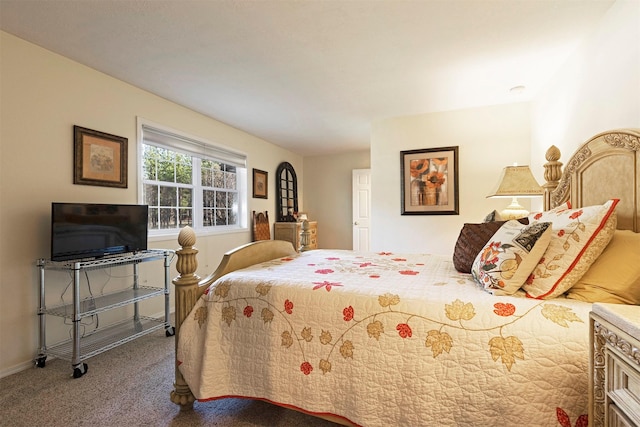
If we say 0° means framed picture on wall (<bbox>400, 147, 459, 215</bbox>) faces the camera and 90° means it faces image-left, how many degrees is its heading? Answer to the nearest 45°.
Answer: approximately 0°

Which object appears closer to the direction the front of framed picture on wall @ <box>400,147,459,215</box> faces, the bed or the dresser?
the bed

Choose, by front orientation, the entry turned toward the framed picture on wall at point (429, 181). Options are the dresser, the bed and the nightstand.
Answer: the dresser

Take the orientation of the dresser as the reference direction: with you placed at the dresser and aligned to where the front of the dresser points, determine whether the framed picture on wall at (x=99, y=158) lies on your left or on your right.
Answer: on your right

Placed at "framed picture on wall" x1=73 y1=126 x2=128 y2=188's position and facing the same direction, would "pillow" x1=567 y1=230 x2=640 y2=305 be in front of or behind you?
in front

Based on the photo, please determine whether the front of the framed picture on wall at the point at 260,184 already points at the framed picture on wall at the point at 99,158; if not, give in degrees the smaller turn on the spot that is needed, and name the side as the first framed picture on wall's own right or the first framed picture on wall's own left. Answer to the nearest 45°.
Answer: approximately 90° to the first framed picture on wall's own right

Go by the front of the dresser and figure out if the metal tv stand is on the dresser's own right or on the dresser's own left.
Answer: on the dresser's own right

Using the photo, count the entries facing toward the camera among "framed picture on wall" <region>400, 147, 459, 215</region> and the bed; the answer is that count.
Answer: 1

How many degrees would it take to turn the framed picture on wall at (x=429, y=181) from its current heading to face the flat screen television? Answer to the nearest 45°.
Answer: approximately 45° to its right

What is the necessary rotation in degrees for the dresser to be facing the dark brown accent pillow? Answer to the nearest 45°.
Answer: approximately 45° to its right

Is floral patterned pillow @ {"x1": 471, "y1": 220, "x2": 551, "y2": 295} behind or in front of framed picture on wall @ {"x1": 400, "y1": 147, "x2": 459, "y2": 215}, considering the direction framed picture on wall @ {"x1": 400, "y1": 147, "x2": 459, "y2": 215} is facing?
in front

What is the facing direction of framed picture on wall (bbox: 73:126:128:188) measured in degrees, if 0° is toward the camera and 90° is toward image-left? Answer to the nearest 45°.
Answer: approximately 315°

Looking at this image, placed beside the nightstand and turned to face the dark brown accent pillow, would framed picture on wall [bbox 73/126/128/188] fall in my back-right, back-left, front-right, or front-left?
front-left

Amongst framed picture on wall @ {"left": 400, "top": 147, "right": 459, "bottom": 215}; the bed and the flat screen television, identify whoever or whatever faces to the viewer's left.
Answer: the bed

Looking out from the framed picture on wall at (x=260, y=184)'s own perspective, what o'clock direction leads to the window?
The window is roughly at 3 o'clock from the framed picture on wall.

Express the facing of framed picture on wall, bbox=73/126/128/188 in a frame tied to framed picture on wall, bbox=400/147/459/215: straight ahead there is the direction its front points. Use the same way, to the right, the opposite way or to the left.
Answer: to the left
